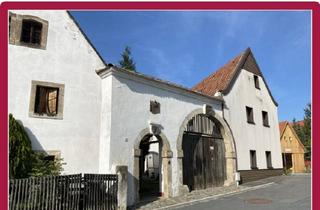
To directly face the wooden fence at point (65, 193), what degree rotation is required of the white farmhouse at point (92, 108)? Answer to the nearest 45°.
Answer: approximately 45° to its right

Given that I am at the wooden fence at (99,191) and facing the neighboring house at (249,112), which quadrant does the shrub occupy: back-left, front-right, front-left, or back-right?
back-left

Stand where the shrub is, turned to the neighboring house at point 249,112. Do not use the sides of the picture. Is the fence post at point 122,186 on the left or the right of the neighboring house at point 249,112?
right

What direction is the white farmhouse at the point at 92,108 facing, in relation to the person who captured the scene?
facing the viewer and to the right of the viewer

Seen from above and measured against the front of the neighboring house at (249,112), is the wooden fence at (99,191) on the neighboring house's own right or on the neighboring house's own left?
on the neighboring house's own right
